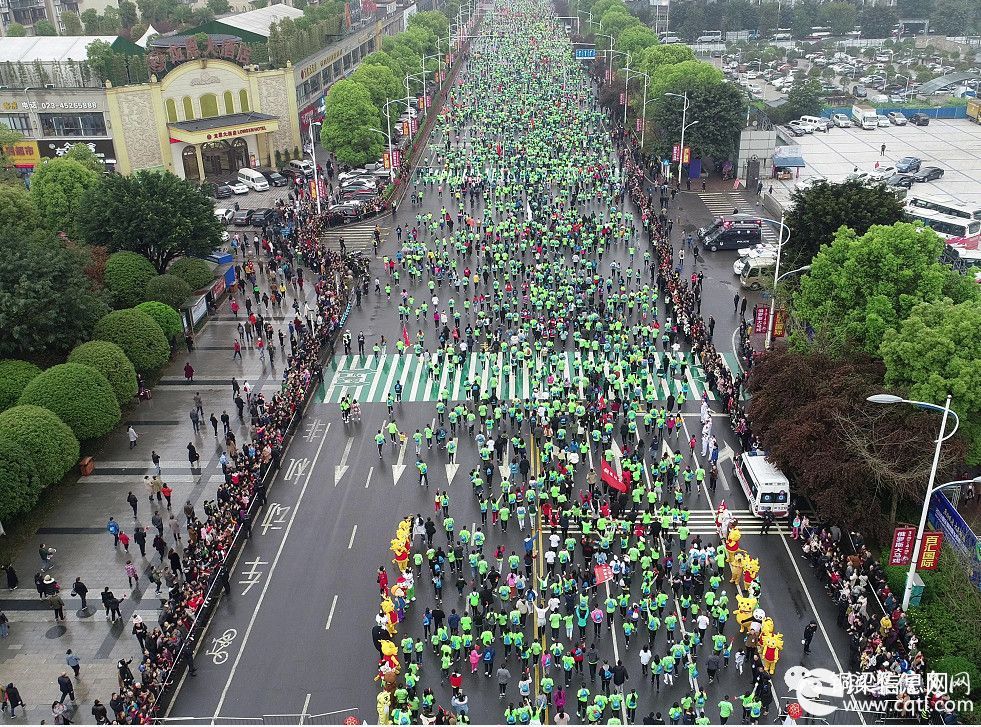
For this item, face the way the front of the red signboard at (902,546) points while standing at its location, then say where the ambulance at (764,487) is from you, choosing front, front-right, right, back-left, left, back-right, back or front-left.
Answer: back-right

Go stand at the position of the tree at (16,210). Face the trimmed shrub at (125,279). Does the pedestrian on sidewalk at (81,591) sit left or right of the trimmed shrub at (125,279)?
right

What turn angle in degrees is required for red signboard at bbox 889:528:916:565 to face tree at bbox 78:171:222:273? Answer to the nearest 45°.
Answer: approximately 90° to its right

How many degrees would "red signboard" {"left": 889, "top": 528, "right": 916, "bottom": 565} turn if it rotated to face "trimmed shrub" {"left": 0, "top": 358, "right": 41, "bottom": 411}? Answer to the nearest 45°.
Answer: approximately 90° to its right

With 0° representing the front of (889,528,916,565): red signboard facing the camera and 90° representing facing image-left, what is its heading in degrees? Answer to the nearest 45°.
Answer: approximately 0°

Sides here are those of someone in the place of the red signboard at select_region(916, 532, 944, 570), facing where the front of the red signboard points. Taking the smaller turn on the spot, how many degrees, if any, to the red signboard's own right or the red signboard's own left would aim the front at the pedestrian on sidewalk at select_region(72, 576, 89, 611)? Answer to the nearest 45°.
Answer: approximately 45° to the red signboard's own right

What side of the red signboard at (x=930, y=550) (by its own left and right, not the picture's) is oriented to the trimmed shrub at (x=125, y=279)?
right

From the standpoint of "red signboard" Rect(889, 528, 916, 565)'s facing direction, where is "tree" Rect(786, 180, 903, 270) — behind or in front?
behind

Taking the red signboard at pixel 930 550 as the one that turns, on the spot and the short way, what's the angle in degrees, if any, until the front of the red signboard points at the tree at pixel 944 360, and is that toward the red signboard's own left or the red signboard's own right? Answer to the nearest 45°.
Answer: approximately 180°

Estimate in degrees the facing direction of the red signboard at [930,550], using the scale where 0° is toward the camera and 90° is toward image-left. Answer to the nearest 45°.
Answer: approximately 0°

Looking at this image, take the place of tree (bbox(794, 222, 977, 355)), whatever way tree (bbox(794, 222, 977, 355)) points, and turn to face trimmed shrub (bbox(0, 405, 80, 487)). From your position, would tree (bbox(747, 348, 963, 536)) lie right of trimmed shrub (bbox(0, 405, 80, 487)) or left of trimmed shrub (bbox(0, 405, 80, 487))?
left

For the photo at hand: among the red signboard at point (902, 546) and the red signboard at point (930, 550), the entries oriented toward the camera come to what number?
2

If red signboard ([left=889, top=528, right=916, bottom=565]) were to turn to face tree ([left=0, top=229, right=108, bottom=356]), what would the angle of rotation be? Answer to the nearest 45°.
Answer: approximately 90° to its right

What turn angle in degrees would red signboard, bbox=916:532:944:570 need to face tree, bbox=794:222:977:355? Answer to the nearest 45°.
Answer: approximately 180°
